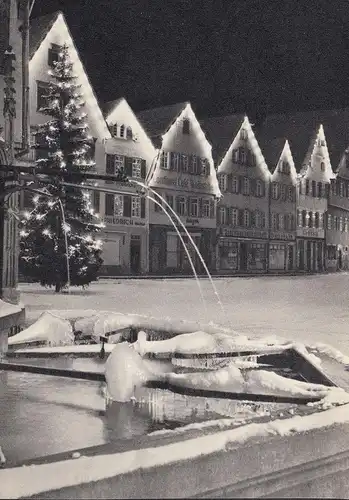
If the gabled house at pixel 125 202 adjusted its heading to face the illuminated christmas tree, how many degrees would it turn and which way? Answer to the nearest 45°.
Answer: approximately 45° to its right

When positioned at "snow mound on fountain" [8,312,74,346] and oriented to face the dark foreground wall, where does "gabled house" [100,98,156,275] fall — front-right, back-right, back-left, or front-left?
back-left

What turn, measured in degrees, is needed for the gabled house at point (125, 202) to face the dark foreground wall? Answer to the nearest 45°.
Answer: approximately 45° to its right

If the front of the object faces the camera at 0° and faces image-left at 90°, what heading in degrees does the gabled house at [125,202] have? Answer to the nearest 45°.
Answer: approximately 315°

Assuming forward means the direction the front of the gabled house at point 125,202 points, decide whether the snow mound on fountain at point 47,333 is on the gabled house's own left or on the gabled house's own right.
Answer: on the gabled house's own right

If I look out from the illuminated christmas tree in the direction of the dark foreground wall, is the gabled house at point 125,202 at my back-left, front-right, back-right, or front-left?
back-left
